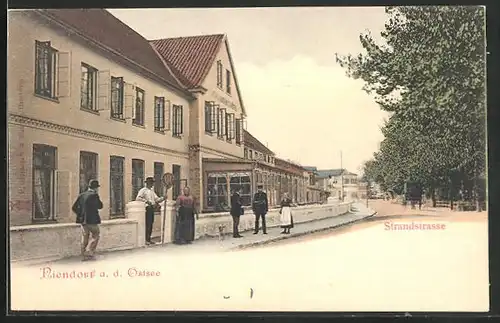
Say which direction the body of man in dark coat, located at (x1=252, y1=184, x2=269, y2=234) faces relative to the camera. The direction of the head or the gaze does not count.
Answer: toward the camera

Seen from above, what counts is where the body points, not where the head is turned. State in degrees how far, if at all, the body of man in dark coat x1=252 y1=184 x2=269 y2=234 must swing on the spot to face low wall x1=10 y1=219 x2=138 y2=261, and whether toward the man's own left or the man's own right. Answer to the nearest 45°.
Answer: approximately 90° to the man's own right
